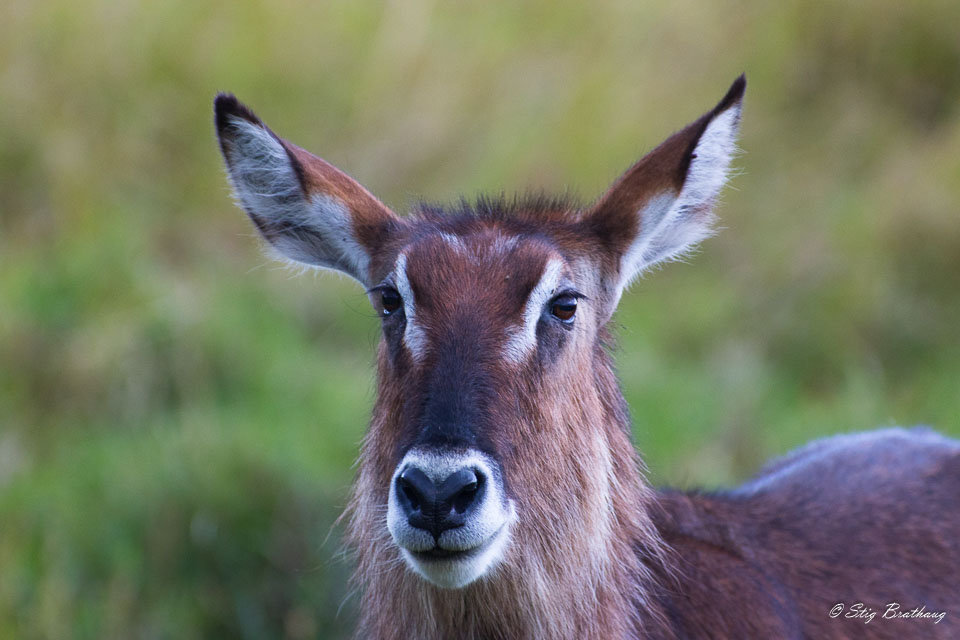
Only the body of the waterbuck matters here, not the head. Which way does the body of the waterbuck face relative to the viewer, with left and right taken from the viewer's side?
facing the viewer and to the left of the viewer
